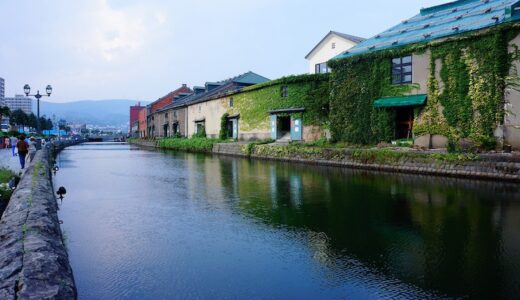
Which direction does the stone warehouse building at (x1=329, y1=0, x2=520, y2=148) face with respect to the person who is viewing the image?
facing the viewer and to the left of the viewer

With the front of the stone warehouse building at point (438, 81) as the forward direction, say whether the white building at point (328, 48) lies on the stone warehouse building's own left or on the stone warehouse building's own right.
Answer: on the stone warehouse building's own right

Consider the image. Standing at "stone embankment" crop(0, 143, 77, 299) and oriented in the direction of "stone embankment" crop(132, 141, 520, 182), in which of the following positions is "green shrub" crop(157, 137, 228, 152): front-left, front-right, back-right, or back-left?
front-left

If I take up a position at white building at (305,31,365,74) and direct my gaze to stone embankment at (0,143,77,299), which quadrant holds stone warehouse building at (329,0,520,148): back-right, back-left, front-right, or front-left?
front-left

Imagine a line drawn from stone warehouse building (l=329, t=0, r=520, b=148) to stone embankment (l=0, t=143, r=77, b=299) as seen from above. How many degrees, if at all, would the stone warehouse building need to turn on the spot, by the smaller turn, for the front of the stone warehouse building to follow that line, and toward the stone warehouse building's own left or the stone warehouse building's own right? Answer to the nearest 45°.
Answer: approximately 45° to the stone warehouse building's own left

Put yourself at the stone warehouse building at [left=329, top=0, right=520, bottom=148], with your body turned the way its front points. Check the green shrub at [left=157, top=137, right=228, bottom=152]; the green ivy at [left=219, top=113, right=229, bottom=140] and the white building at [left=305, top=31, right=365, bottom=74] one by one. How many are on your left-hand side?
0

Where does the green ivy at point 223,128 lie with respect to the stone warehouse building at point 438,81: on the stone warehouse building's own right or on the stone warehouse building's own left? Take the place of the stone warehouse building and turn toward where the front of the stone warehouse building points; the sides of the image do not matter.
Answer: on the stone warehouse building's own right

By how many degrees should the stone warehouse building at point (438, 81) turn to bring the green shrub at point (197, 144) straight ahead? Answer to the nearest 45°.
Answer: approximately 90° to its right

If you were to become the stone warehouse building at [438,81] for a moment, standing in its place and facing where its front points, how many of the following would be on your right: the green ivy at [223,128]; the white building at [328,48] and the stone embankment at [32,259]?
2

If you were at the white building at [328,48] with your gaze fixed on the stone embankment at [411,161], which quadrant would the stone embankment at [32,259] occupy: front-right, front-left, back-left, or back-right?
front-right
